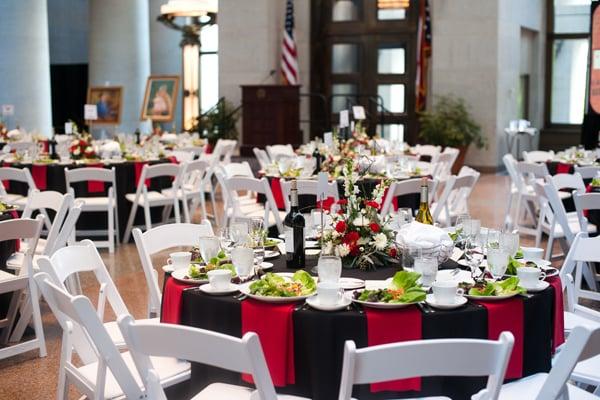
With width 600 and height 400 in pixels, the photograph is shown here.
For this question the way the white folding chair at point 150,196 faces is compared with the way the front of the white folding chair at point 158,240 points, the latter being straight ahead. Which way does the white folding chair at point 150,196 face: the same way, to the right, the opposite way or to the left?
the opposite way

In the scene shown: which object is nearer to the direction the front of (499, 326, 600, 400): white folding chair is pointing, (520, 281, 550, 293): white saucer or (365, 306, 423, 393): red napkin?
the red napkin

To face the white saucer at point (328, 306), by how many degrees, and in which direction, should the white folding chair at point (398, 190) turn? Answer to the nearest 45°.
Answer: approximately 135° to its left

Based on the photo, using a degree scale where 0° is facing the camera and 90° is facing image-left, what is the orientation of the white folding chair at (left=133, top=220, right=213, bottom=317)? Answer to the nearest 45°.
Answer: approximately 315°

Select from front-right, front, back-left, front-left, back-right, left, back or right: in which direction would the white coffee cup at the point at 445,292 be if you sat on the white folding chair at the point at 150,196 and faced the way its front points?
back-left

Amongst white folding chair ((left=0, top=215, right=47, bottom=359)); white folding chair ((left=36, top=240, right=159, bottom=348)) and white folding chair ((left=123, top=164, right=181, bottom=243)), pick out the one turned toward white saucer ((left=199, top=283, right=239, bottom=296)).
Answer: white folding chair ((left=36, top=240, right=159, bottom=348))

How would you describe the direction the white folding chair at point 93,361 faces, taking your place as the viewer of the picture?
facing away from the viewer and to the right of the viewer

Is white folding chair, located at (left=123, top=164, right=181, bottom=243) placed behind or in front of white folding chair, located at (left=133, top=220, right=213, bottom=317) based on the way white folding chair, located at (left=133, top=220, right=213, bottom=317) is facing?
behind
